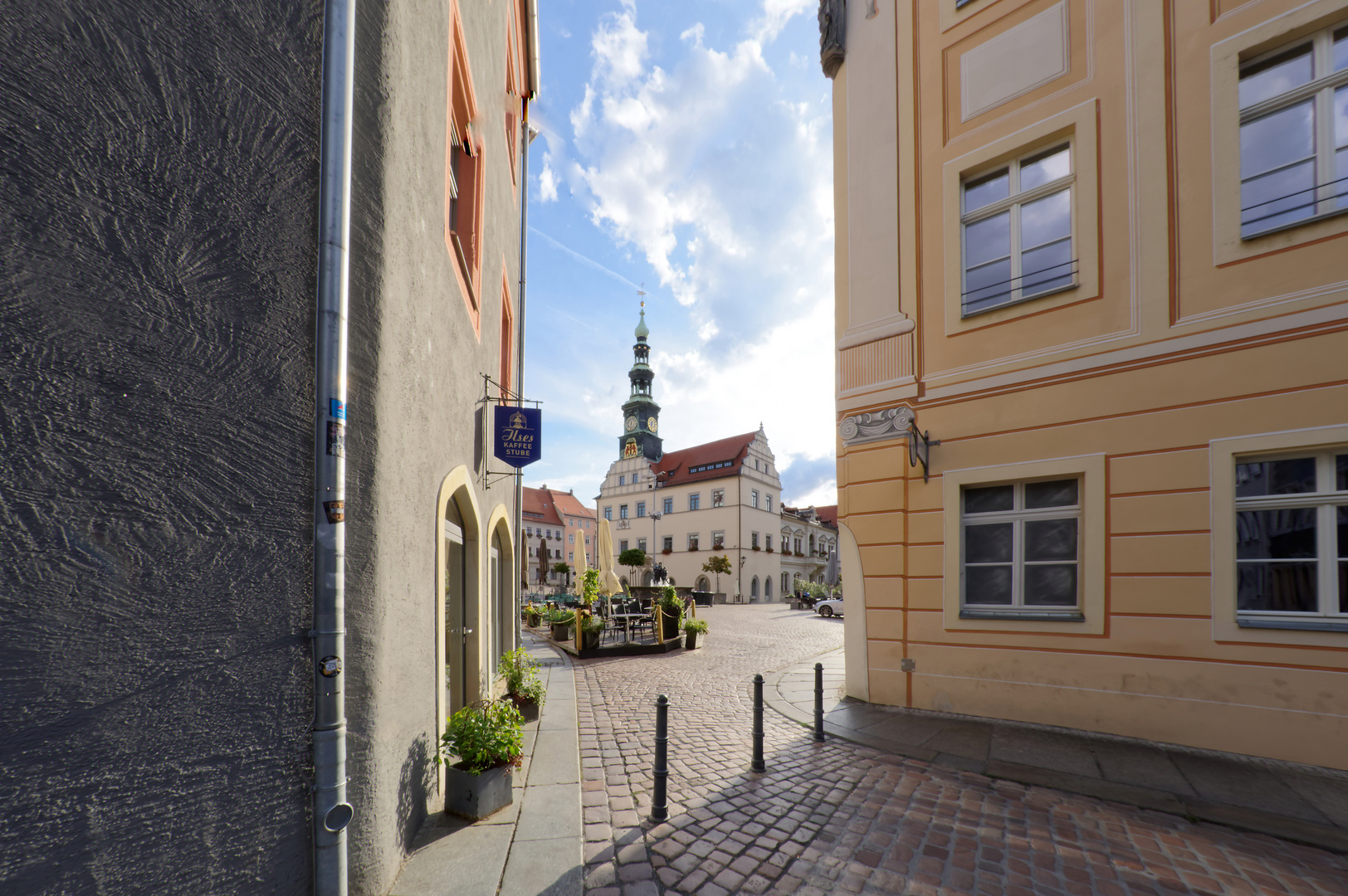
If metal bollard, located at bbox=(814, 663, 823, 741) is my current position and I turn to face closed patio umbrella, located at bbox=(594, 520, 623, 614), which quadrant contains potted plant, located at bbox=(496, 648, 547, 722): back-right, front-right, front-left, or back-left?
front-left

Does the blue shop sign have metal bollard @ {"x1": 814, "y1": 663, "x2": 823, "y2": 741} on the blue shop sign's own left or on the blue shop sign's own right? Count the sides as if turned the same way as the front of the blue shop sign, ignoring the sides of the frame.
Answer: on the blue shop sign's own left

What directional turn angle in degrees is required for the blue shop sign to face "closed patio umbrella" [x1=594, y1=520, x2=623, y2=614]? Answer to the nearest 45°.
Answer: approximately 180°

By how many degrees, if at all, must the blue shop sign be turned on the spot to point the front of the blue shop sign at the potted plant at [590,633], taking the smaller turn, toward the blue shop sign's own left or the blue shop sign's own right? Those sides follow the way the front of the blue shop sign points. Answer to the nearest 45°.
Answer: approximately 180°

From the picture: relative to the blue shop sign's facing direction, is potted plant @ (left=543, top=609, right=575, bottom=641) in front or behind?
behind

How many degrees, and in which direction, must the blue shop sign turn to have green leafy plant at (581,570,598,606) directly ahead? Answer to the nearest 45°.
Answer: approximately 180°

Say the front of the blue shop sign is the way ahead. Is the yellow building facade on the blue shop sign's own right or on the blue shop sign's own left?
on the blue shop sign's own left

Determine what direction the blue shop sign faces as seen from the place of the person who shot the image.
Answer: facing the viewer

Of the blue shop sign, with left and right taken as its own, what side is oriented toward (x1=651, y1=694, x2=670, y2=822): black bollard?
front

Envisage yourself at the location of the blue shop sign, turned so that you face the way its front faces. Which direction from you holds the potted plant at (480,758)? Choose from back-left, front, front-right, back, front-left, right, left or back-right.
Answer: front
